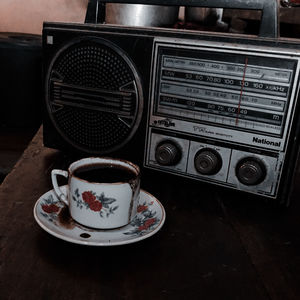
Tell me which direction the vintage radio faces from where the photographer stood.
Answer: facing the viewer and to the left of the viewer
